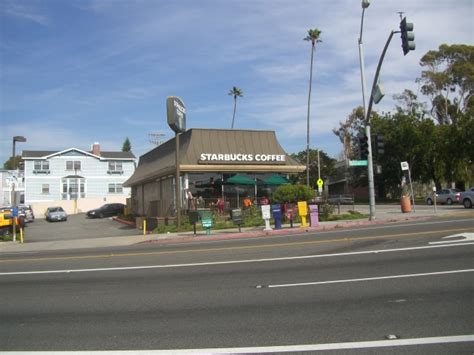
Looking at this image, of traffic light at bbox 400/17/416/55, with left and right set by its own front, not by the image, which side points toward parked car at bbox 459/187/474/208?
left
